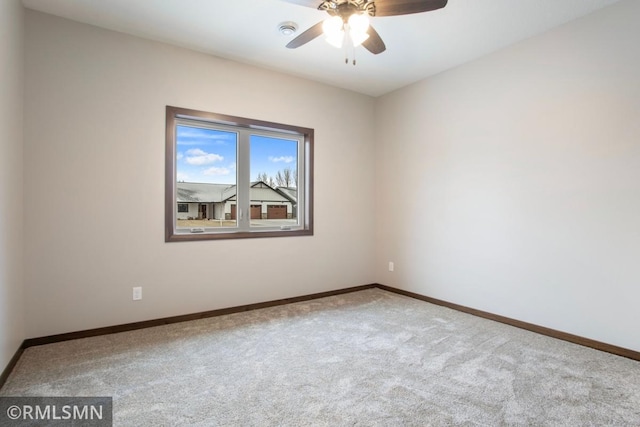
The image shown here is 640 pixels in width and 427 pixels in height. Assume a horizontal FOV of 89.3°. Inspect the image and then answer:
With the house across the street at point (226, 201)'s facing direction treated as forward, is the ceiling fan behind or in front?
in front

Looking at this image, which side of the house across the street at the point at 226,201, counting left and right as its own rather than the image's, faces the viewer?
front
